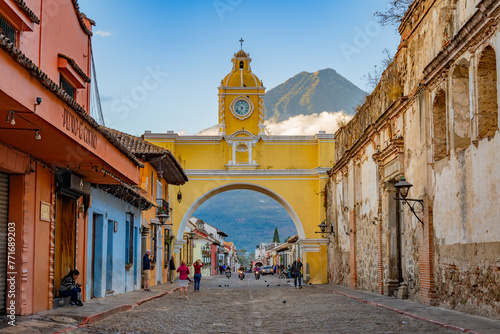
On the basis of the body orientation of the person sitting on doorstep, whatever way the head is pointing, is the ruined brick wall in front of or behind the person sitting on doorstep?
in front

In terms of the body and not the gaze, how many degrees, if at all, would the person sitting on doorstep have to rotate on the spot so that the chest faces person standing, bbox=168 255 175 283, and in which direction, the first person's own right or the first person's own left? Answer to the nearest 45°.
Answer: approximately 90° to the first person's own left

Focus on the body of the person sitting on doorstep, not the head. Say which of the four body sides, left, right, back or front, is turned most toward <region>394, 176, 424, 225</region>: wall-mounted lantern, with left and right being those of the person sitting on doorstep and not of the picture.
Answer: front

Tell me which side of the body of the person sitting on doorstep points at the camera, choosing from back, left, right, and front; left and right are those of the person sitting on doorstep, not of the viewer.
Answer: right

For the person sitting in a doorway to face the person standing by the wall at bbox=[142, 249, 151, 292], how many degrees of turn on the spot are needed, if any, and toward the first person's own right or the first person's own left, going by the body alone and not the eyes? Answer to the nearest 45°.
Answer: approximately 90° to the first person's own left
